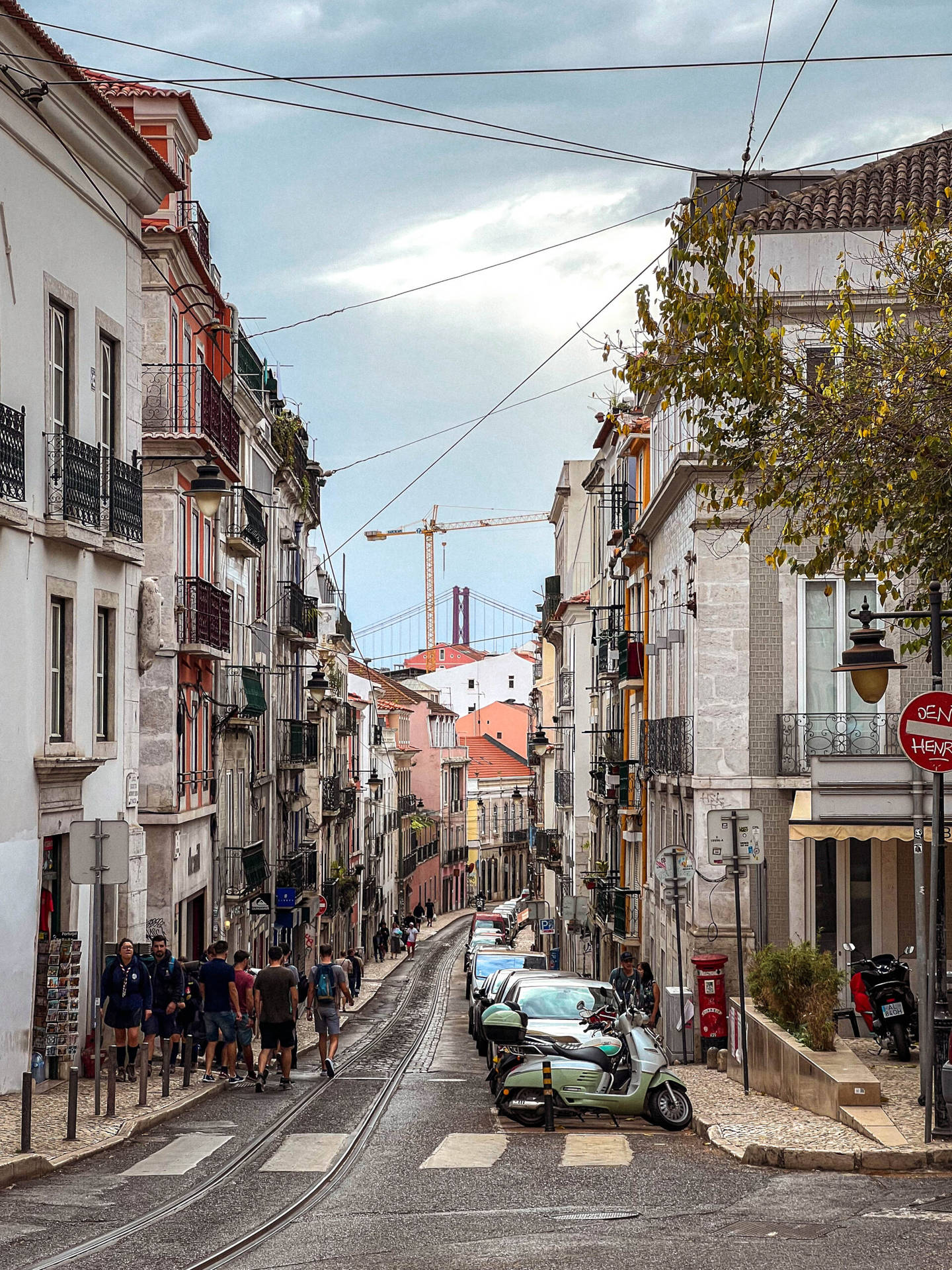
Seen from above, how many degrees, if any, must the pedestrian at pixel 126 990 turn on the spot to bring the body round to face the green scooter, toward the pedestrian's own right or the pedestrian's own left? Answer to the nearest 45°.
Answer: approximately 45° to the pedestrian's own left

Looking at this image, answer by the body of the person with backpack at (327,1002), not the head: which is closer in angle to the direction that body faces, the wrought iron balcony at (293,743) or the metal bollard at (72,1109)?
the wrought iron balcony

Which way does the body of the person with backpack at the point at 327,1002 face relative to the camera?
away from the camera

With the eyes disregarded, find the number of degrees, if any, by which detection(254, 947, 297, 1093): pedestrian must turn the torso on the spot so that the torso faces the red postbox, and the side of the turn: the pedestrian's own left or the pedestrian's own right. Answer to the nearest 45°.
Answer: approximately 45° to the pedestrian's own right

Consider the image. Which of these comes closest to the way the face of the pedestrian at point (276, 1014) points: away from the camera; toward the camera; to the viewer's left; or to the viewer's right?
away from the camera

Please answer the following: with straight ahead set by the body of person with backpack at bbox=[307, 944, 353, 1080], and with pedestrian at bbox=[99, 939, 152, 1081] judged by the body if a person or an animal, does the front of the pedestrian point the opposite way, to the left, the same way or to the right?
the opposite way

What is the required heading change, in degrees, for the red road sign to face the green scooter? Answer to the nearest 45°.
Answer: approximately 135° to its right

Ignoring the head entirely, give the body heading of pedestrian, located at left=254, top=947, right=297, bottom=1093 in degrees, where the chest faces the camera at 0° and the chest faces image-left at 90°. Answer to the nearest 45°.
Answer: approximately 180°
